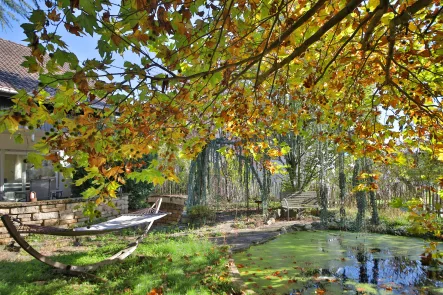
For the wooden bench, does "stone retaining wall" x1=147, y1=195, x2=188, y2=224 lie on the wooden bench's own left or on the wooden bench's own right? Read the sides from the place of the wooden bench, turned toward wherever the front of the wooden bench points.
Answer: on the wooden bench's own right

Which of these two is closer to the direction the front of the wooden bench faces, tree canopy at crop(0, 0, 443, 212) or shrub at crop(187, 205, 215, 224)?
the tree canopy

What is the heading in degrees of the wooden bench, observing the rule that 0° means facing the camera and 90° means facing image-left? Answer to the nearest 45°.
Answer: approximately 0°

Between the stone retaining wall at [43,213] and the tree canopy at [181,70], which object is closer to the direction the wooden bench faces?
the tree canopy

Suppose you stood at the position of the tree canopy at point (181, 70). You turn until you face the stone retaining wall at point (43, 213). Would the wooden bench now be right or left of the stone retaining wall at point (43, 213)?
right

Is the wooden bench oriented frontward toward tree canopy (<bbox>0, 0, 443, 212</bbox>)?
yes

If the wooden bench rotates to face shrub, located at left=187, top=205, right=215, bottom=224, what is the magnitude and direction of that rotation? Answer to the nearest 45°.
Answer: approximately 45° to its right
